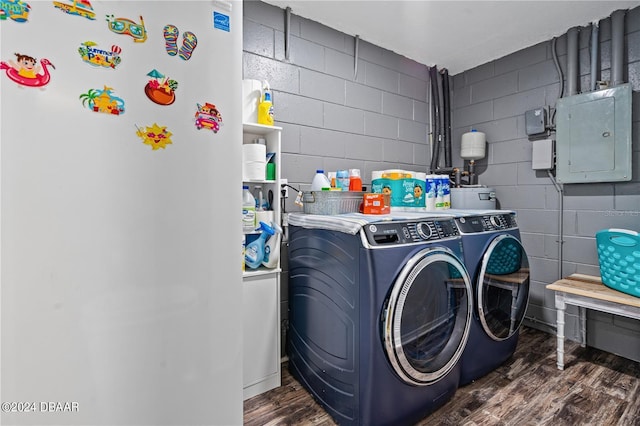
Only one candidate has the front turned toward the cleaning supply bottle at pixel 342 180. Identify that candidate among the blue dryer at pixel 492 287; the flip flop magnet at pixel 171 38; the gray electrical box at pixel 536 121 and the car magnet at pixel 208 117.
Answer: the gray electrical box

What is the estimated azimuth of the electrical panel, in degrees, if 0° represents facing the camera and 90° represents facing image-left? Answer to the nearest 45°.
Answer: approximately 45°

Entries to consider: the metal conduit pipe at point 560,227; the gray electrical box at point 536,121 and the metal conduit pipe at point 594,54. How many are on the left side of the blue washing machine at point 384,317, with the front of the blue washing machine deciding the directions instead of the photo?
3

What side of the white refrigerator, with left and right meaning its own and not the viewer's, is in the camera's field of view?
front

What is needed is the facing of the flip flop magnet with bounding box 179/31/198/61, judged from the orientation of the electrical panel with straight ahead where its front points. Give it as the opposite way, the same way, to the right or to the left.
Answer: to the left

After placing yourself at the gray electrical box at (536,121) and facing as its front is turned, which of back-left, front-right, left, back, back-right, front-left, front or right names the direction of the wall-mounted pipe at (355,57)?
front

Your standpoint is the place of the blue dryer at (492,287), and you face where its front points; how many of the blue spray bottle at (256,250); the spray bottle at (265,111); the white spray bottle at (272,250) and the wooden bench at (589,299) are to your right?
3

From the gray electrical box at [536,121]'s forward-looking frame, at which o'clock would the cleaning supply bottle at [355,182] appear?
The cleaning supply bottle is roughly at 12 o'clock from the gray electrical box.

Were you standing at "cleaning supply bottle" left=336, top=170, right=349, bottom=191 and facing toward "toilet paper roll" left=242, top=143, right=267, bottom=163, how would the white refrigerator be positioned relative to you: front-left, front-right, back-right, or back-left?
front-left

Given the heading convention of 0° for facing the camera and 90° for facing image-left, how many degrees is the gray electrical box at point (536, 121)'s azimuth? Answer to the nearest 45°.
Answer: approximately 45°

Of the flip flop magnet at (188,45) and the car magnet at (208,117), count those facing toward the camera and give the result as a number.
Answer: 2

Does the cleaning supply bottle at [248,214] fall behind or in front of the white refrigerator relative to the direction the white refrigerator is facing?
behind

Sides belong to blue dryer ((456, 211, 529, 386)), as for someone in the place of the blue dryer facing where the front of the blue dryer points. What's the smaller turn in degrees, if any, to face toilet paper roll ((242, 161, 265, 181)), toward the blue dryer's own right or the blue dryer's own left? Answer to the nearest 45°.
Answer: approximately 90° to the blue dryer's own right
